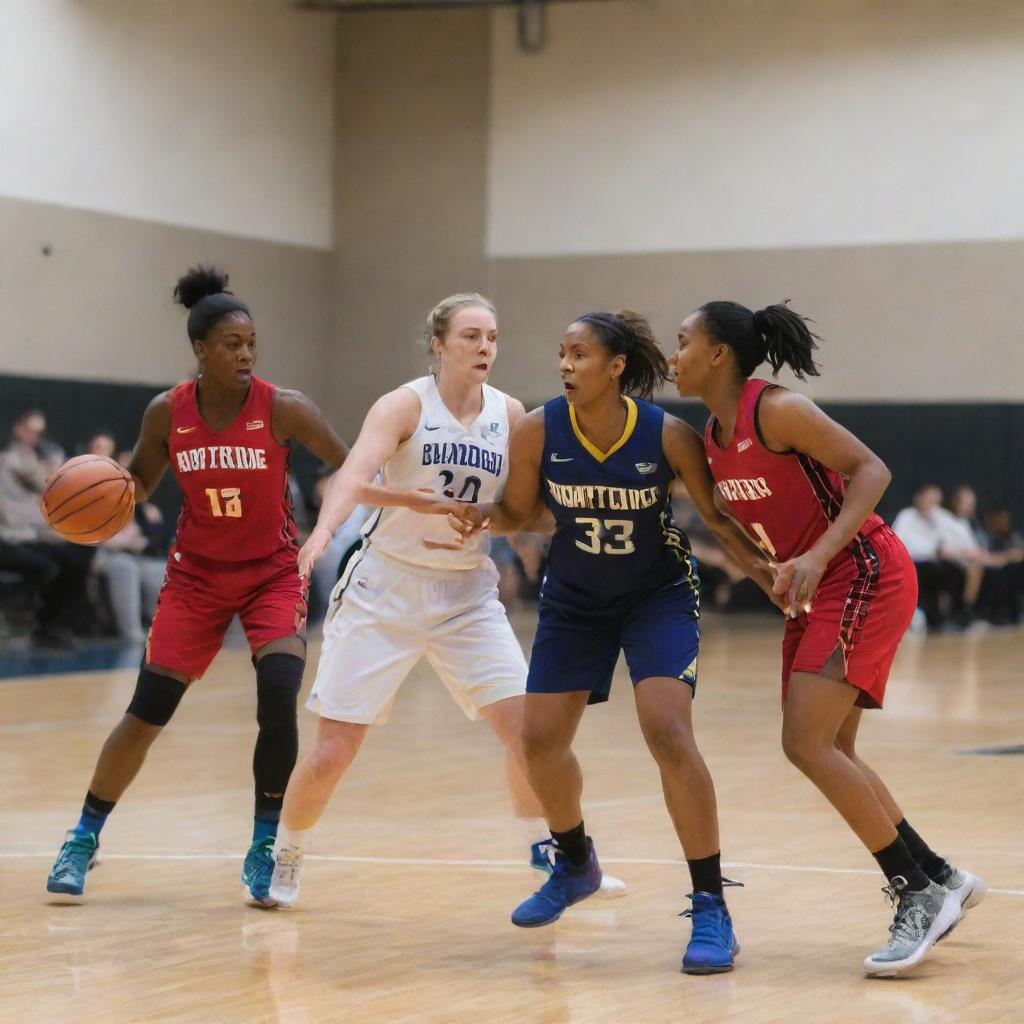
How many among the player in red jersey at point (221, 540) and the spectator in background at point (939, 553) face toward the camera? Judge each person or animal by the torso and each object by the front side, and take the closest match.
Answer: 2

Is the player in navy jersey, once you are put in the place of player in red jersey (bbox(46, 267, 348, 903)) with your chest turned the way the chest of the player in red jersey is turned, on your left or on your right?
on your left

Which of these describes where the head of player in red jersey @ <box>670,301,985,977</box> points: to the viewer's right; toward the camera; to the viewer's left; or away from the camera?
to the viewer's left

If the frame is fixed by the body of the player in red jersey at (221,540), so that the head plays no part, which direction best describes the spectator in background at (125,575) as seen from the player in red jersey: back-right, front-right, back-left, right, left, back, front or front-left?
back

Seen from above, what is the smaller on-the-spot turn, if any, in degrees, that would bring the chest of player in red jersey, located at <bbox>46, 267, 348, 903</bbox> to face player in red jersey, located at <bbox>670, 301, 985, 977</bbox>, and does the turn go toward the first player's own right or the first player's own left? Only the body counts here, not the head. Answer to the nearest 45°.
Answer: approximately 45° to the first player's own left

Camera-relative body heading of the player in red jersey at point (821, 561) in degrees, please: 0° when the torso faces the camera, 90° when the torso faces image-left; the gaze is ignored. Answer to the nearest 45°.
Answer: approximately 45°

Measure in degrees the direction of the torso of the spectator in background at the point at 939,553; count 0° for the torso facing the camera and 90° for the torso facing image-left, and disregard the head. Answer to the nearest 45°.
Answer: approximately 0°

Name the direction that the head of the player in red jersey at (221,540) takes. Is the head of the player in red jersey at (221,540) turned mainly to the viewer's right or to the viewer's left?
to the viewer's right

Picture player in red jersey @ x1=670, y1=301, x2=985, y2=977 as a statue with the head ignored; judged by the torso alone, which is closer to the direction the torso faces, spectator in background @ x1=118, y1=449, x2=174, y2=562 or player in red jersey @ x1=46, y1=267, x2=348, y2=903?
the player in red jersey

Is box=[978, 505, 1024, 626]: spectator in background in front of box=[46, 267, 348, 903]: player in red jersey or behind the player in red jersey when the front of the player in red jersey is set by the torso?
behind

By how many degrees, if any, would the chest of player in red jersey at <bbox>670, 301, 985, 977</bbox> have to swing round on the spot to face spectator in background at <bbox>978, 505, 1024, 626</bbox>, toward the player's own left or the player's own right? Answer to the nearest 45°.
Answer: approximately 135° to the player's own right

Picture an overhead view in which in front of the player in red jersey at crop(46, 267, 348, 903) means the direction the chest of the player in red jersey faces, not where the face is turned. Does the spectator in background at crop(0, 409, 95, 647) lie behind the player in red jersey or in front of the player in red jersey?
behind

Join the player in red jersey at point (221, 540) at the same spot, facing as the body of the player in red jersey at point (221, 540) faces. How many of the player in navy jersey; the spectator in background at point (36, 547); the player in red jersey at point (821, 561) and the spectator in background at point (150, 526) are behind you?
2

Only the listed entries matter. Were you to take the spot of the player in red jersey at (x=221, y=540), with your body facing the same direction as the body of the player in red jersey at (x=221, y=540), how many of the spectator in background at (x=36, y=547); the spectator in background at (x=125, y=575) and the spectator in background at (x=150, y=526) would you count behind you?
3

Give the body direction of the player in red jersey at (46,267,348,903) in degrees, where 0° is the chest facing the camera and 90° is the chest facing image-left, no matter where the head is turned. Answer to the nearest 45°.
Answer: approximately 0°
